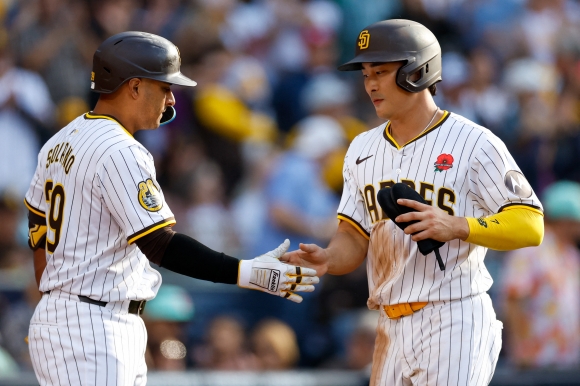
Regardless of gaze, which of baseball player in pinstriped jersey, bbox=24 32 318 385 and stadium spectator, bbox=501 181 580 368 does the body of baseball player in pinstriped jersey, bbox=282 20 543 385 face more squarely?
the baseball player in pinstriped jersey

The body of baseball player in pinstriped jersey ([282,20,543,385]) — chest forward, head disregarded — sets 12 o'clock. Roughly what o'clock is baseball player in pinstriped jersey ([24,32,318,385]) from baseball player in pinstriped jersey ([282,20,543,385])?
baseball player in pinstriped jersey ([24,32,318,385]) is roughly at 1 o'clock from baseball player in pinstriped jersey ([282,20,543,385]).

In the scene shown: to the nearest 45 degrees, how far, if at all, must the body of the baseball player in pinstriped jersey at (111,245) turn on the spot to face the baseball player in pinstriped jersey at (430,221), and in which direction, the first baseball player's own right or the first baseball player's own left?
0° — they already face them

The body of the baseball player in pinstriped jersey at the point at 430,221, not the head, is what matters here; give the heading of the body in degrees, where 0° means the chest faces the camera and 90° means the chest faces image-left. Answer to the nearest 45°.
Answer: approximately 45°

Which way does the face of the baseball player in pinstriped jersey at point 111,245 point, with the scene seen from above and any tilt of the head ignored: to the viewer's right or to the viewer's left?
to the viewer's right

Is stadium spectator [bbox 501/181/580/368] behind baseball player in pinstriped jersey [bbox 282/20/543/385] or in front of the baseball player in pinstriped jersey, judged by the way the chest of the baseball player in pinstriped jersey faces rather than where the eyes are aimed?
behind

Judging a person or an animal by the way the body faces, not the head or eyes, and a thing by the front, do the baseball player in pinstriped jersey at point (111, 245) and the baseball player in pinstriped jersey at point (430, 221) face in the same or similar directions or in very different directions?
very different directions

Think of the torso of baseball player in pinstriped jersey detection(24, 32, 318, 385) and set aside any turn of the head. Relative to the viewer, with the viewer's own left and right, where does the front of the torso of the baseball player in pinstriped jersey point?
facing to the right of the viewer

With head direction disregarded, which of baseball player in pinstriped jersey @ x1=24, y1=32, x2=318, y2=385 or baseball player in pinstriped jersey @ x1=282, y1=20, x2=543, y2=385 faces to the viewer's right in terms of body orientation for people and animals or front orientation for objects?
baseball player in pinstriped jersey @ x1=24, y1=32, x2=318, y2=385

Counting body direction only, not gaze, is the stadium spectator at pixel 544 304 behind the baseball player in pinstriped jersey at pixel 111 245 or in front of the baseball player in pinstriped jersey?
in front

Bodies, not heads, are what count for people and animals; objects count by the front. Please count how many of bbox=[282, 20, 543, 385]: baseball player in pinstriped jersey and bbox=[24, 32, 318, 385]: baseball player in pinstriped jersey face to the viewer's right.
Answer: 1
